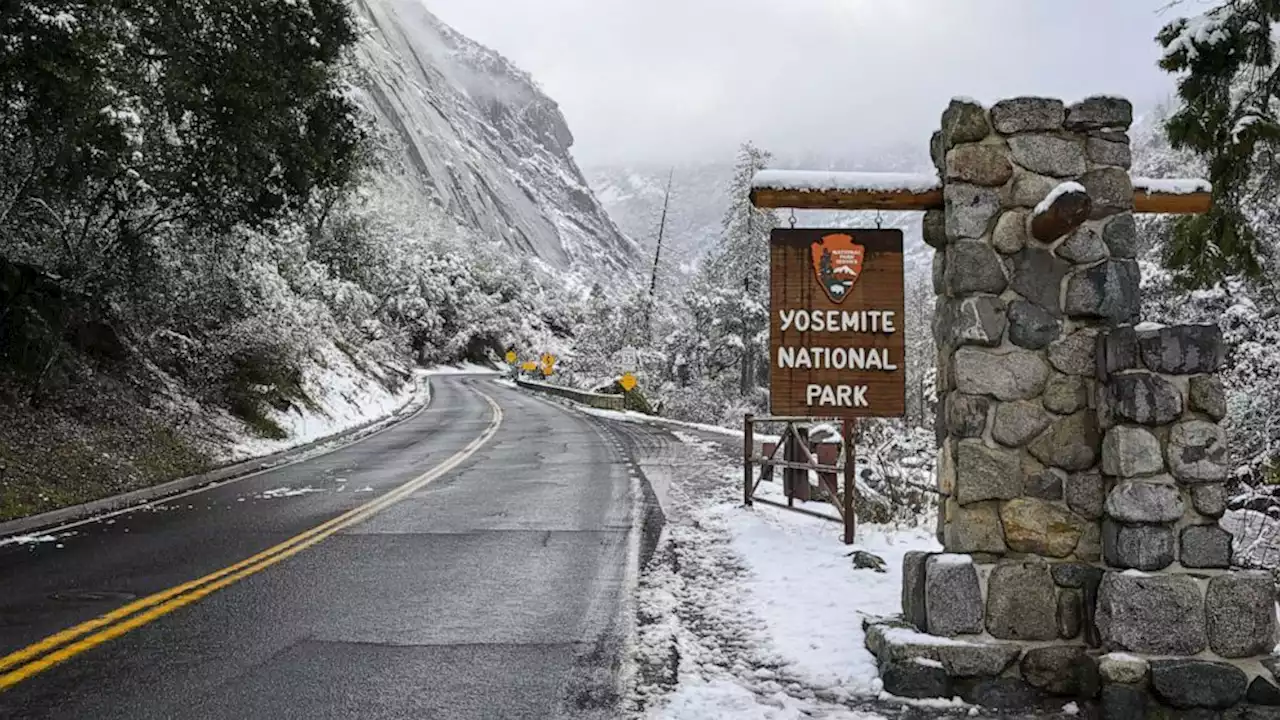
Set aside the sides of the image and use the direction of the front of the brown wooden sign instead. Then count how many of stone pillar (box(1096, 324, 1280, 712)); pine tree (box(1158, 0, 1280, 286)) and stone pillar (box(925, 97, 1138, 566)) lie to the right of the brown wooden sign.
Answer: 0

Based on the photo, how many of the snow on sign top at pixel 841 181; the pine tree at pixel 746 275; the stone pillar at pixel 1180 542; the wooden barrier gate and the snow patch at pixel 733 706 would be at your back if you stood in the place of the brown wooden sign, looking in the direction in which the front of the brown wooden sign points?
2

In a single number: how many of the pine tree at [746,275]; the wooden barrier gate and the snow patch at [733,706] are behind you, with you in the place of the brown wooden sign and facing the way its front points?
2

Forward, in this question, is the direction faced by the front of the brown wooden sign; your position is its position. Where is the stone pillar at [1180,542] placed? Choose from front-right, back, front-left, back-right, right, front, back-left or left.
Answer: front-left

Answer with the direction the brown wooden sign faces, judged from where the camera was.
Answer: facing the viewer

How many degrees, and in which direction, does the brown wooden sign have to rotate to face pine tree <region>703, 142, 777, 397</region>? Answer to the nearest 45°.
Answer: approximately 180°

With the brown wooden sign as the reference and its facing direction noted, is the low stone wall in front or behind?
behind

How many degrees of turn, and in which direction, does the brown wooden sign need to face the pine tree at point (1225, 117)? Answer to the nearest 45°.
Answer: approximately 135° to its left

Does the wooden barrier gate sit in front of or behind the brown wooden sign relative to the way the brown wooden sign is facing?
behind
